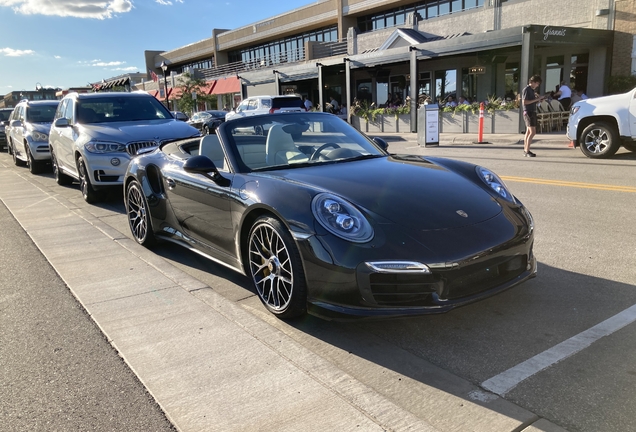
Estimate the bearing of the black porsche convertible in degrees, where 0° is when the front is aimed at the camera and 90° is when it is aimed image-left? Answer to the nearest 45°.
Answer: approximately 315°

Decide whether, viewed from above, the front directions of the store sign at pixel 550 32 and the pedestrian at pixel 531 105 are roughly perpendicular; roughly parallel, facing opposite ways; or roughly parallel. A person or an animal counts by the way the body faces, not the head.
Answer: roughly perpendicular

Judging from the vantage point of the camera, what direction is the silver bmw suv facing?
facing the viewer and to the right of the viewer

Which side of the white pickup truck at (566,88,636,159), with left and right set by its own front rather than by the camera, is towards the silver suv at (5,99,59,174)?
front

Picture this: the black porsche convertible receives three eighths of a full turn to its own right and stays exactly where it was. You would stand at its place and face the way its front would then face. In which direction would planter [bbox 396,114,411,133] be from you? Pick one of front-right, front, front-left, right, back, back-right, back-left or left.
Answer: right

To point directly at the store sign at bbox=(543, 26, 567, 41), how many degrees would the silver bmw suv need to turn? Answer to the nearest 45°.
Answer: approximately 45° to its left

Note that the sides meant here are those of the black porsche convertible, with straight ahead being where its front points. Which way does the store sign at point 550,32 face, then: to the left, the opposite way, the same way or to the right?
to the right

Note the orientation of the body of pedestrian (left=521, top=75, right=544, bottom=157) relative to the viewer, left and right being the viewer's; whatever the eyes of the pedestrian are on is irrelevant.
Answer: facing to the right of the viewer

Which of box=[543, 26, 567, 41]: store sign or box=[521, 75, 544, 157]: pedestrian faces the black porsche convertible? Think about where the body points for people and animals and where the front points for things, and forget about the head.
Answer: the store sign

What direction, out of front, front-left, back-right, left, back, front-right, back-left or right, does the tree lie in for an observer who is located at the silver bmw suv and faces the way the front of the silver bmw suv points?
back-left

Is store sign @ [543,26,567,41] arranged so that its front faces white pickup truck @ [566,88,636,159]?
yes

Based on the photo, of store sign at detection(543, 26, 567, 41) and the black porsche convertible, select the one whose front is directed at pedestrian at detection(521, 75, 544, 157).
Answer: the store sign

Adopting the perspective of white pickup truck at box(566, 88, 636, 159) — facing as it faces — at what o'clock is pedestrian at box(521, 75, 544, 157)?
The pedestrian is roughly at 1 o'clock from the white pickup truck.

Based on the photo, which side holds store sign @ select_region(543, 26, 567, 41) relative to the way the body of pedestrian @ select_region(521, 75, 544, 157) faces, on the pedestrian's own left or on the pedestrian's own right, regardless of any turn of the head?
on the pedestrian's own left

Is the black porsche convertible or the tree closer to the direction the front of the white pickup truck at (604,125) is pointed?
the tree

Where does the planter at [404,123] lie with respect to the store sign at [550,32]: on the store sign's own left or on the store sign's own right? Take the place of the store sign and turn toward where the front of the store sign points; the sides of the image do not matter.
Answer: on the store sign's own right
